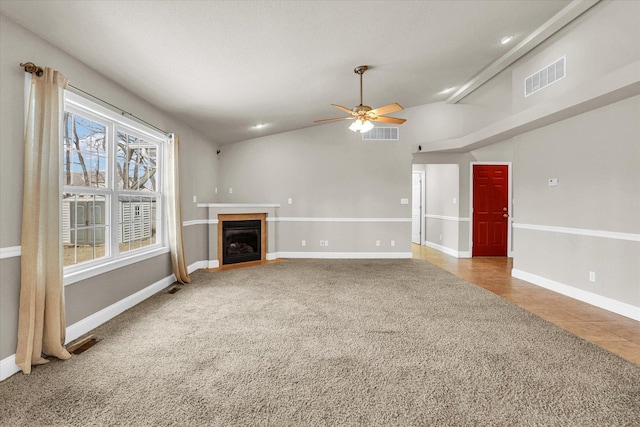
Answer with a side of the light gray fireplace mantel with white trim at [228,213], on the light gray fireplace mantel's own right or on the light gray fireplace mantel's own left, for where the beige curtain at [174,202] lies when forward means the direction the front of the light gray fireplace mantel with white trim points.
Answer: on the light gray fireplace mantel's own right

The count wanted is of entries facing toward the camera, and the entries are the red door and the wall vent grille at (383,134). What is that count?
2

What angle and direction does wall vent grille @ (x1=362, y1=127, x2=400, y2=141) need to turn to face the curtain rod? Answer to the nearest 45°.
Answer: approximately 45° to its right

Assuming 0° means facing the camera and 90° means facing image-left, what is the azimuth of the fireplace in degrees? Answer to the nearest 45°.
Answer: approximately 315°

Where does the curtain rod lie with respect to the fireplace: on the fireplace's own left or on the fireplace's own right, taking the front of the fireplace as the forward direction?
on the fireplace's own right

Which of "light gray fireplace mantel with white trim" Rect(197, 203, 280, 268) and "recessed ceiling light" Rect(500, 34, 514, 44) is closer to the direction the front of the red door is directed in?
the recessed ceiling light

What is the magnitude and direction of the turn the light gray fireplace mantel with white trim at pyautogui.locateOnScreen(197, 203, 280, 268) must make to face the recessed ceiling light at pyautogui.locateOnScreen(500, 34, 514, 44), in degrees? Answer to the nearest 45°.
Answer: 0° — it already faces it

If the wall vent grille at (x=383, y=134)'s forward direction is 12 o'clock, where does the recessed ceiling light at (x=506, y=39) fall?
The recessed ceiling light is roughly at 11 o'clock from the wall vent grille.

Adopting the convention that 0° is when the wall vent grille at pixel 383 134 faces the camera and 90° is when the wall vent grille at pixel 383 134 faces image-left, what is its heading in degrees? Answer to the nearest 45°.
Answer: approximately 0°

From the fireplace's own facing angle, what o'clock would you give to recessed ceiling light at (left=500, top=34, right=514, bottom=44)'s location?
The recessed ceiling light is roughly at 12 o'clock from the fireplace.

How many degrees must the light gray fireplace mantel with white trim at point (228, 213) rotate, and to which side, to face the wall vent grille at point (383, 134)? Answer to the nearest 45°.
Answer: approximately 45° to its left

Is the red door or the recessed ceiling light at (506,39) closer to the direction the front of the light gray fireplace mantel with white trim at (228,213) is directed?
the recessed ceiling light
